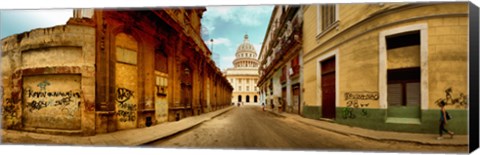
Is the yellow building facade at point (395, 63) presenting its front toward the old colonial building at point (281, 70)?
no

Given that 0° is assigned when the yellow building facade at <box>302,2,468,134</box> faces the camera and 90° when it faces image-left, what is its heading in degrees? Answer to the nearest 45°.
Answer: approximately 45°

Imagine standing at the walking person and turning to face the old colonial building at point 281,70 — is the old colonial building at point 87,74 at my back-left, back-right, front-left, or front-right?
front-left

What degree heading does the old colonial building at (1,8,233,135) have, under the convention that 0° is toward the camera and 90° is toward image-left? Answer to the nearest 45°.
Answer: approximately 315°

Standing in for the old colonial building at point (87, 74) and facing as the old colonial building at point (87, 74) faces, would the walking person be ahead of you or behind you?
ahead
